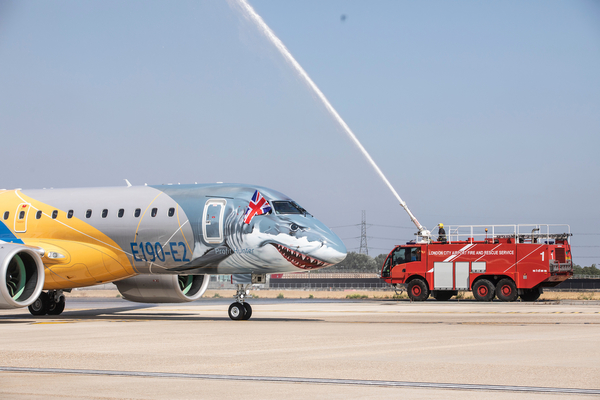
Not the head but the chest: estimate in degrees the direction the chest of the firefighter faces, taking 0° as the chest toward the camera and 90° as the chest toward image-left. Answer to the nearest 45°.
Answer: approximately 90°

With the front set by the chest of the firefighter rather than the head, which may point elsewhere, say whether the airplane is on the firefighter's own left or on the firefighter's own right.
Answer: on the firefighter's own left
